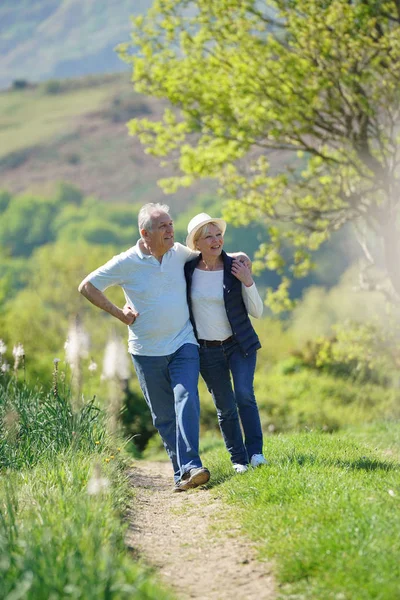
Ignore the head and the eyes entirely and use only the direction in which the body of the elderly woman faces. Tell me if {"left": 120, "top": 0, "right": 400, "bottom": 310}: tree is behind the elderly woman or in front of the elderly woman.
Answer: behind

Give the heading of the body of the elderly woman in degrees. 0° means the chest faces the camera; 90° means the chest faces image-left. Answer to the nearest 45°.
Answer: approximately 0°

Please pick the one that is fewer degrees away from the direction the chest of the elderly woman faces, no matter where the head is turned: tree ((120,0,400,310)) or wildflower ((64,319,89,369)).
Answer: the wildflower

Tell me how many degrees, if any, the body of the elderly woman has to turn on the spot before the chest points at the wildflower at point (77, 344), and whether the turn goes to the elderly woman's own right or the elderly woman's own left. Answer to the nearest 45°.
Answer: approximately 45° to the elderly woman's own right
